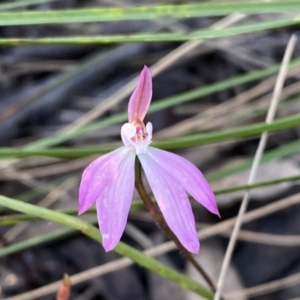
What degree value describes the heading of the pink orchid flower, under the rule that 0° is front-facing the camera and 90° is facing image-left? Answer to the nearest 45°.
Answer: approximately 0°
